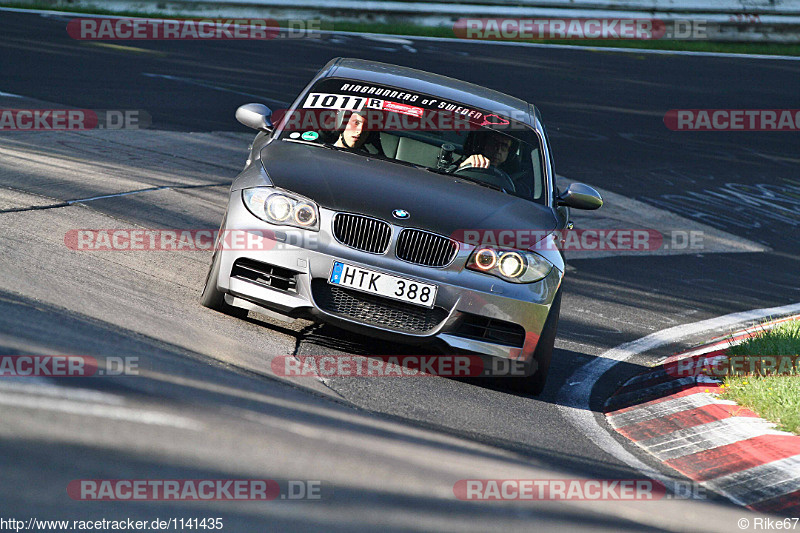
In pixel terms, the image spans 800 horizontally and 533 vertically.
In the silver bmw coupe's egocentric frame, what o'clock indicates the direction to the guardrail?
The guardrail is roughly at 6 o'clock from the silver bmw coupe.

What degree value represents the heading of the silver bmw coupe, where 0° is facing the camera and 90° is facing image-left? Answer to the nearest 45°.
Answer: approximately 0°
